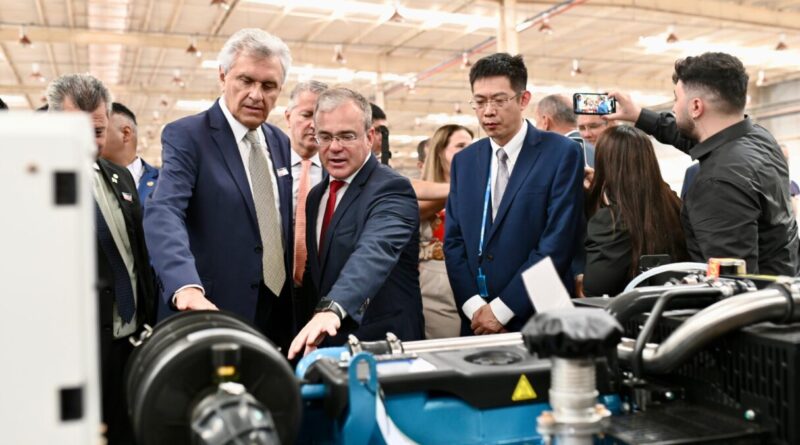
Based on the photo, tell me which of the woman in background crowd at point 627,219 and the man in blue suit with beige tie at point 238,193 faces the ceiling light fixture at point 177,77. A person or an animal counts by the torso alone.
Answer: the woman in background crowd

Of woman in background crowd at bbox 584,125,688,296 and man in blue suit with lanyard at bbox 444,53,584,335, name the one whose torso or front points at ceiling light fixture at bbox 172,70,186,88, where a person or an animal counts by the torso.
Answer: the woman in background crowd

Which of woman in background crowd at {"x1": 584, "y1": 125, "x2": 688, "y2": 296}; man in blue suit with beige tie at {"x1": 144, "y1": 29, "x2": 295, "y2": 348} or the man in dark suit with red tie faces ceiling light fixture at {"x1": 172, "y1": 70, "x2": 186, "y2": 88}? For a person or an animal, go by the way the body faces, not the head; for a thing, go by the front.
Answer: the woman in background crowd

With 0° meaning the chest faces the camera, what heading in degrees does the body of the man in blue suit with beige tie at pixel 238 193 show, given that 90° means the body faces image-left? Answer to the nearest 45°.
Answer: approximately 315°

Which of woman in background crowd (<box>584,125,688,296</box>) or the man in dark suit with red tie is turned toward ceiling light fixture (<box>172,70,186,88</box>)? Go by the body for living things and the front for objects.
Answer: the woman in background crowd

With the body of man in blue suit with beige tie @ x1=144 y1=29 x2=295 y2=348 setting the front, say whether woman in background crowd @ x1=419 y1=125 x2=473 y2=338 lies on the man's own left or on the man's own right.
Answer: on the man's own left

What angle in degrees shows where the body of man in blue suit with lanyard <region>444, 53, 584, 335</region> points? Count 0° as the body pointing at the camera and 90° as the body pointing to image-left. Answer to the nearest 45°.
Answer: approximately 45°

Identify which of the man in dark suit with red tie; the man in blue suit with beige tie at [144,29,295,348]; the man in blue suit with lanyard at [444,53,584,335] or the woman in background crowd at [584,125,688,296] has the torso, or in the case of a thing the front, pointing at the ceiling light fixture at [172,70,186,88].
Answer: the woman in background crowd

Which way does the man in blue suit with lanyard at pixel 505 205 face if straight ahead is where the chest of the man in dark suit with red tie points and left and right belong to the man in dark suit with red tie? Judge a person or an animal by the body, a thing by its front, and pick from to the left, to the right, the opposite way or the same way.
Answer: the same way

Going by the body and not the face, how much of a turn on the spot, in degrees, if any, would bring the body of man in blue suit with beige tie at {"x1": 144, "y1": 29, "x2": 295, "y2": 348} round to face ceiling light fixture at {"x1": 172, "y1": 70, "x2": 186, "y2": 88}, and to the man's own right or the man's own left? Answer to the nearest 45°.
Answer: approximately 135° to the man's own left

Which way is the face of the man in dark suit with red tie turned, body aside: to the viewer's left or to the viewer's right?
to the viewer's left

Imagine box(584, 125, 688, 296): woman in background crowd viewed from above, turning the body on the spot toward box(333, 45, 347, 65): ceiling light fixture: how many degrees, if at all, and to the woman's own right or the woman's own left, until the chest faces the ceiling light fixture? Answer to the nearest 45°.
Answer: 0° — they already face it

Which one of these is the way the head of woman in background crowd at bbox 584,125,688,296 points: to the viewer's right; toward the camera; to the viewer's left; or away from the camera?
away from the camera

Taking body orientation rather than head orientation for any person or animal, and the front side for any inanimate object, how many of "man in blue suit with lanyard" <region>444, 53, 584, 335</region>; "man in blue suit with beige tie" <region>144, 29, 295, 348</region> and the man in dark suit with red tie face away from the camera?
0

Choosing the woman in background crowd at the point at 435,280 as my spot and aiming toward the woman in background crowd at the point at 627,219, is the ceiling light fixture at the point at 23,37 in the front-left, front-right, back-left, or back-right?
back-left

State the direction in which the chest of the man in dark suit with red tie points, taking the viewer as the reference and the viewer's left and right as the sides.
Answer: facing the viewer and to the left of the viewer

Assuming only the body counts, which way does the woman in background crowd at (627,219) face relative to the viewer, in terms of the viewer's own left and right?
facing away from the viewer and to the left of the viewer

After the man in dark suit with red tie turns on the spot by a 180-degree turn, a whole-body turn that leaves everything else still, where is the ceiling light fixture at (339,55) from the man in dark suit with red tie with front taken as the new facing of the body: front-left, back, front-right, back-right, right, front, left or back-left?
front-left
